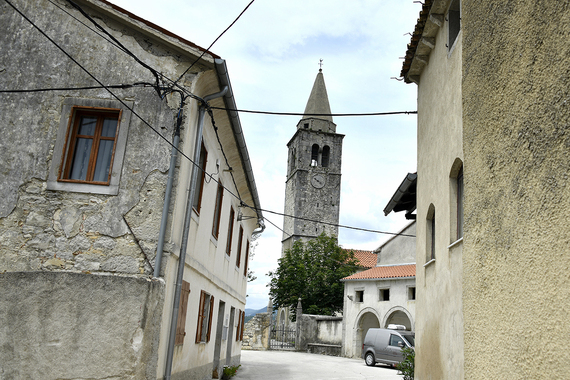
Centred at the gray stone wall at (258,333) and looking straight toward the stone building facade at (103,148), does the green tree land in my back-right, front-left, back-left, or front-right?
back-left

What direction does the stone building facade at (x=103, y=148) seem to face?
toward the camera
